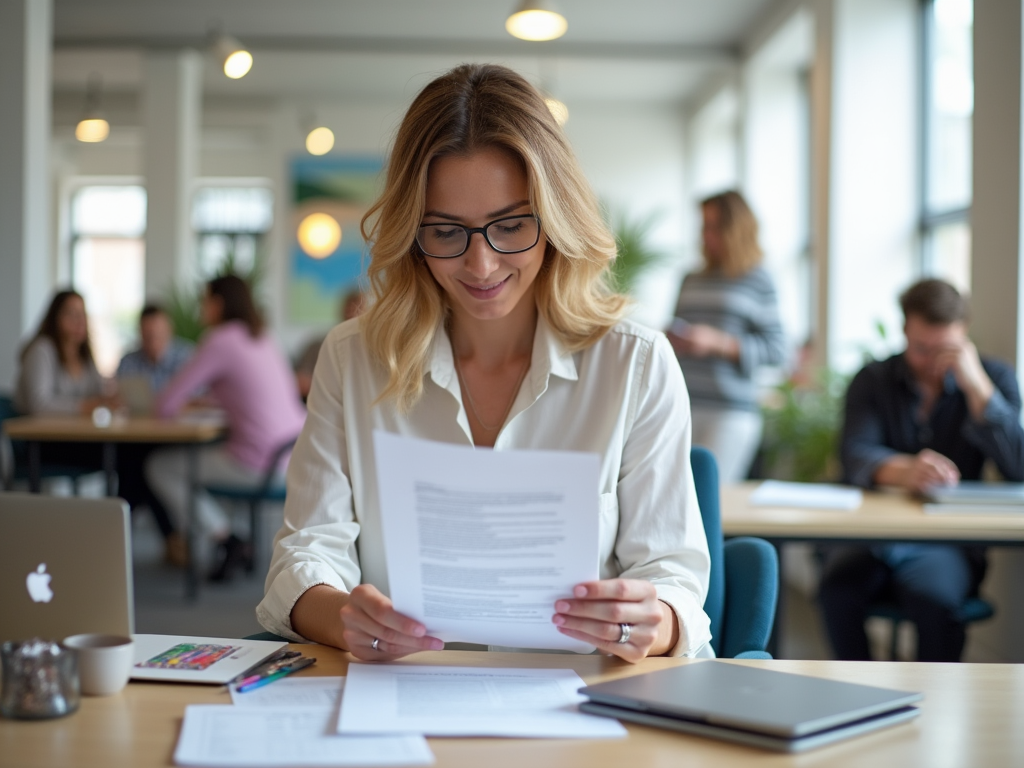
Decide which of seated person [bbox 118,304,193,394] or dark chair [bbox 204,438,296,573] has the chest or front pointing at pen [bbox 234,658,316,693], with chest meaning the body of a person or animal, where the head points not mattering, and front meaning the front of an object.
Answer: the seated person

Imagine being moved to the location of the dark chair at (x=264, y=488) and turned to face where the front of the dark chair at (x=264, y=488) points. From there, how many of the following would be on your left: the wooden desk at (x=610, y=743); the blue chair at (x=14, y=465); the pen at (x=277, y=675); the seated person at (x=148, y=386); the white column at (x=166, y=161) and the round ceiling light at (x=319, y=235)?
2

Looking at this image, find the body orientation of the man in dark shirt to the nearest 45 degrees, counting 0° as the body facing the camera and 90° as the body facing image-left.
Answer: approximately 0°

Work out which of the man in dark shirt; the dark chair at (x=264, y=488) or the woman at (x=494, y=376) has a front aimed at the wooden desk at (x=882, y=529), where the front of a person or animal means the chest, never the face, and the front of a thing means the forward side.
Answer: the man in dark shirt

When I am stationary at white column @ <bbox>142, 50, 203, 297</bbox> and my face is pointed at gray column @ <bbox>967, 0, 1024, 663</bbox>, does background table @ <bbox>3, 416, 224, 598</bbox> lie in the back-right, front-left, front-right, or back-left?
front-right

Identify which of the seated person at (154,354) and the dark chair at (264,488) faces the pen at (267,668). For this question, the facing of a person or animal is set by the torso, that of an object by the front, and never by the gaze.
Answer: the seated person

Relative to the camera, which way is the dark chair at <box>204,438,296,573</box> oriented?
to the viewer's left

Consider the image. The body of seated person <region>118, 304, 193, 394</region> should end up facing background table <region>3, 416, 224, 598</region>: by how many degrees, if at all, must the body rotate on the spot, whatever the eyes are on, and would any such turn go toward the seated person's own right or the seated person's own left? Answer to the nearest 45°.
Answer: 0° — they already face it

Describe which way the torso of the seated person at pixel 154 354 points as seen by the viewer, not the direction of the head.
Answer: toward the camera

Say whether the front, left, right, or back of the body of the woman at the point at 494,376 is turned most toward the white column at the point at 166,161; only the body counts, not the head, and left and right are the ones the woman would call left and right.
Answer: back

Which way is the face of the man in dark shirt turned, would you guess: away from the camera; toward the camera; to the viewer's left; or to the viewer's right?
toward the camera

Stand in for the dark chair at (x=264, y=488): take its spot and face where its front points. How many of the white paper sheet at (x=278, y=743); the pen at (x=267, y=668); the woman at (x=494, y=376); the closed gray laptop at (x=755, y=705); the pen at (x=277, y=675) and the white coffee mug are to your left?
6

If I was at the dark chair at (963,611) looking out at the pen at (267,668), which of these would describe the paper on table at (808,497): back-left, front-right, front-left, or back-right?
front-right

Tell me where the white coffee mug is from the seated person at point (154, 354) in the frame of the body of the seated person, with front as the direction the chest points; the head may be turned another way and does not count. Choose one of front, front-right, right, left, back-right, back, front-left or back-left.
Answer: front

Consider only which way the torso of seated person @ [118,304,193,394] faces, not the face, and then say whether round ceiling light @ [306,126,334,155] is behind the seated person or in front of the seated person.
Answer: behind

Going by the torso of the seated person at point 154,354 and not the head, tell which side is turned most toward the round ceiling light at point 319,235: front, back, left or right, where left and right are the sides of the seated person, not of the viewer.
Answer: back

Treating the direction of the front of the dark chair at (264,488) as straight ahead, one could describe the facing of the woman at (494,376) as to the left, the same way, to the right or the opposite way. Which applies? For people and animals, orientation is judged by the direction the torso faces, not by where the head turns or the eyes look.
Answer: to the left

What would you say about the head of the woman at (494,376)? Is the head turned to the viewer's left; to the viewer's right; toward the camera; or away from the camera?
toward the camera
